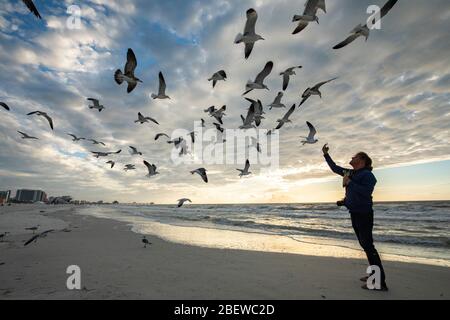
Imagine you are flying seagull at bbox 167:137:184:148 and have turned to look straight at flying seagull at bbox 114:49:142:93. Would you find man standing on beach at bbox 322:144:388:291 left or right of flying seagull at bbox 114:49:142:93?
left

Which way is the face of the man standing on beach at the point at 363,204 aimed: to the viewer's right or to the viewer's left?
to the viewer's left

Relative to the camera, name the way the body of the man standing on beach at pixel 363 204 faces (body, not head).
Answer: to the viewer's left

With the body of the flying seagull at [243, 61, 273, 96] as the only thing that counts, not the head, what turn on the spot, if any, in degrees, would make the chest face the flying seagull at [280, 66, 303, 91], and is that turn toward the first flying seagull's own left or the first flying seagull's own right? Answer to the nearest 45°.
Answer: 0° — it already faces it

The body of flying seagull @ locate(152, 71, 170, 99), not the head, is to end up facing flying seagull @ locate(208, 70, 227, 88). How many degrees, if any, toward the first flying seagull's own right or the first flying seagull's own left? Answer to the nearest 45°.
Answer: approximately 45° to the first flying seagull's own right

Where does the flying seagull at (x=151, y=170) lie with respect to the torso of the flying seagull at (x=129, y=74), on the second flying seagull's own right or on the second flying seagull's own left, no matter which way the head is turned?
on the second flying seagull's own left
